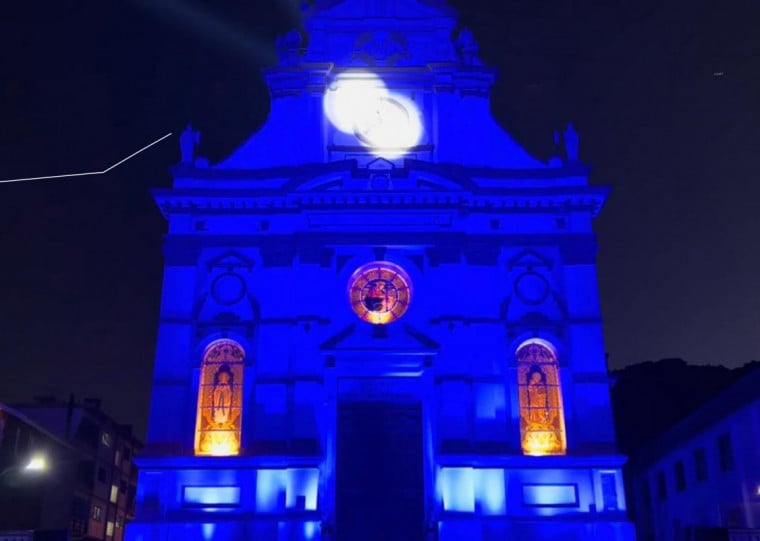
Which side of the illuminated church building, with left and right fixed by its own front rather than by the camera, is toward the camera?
front

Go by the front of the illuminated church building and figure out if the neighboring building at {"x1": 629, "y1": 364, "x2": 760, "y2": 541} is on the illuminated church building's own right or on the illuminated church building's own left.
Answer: on the illuminated church building's own left
